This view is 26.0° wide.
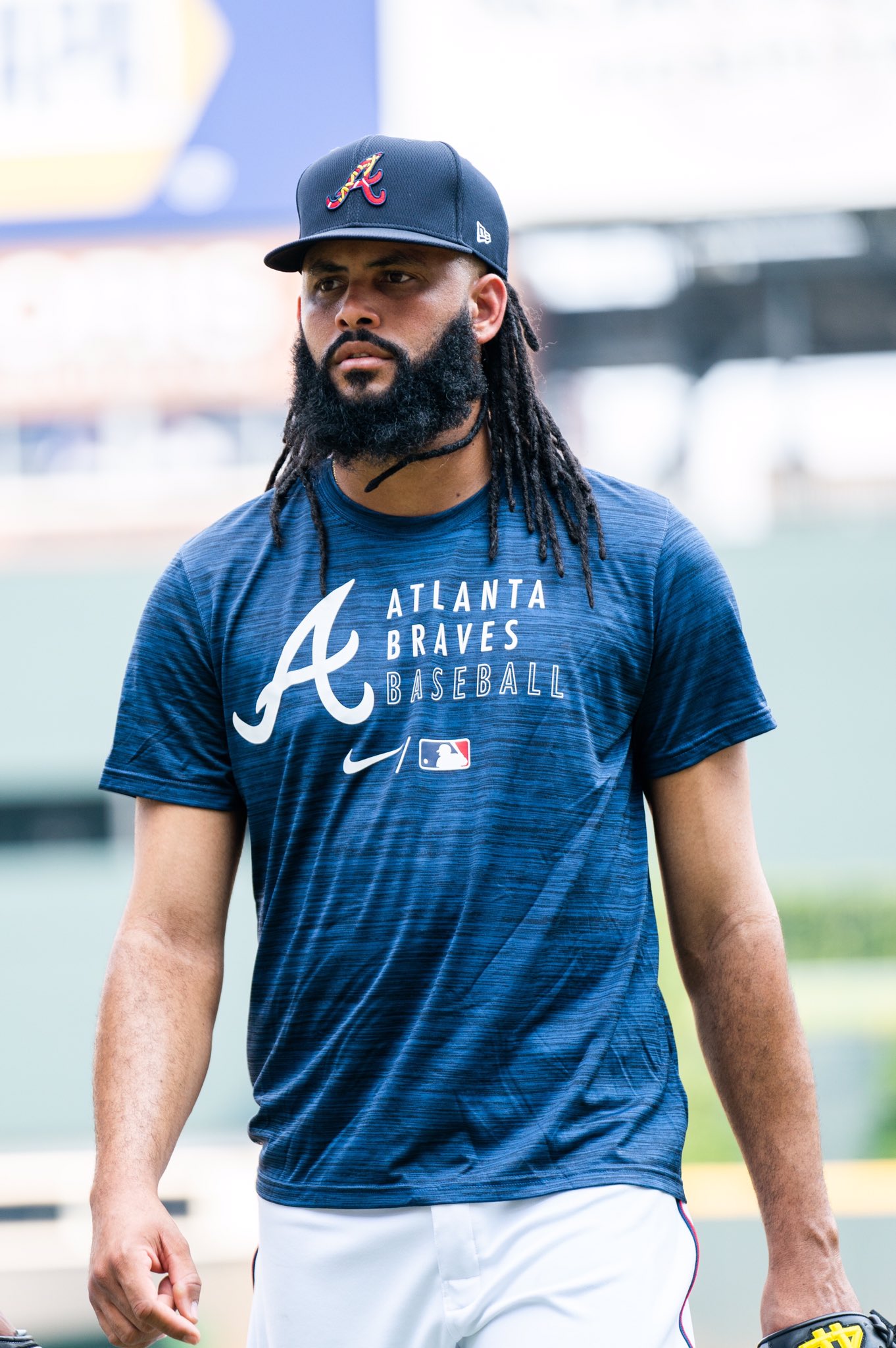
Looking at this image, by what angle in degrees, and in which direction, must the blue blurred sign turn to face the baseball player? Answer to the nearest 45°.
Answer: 0° — it already faces them

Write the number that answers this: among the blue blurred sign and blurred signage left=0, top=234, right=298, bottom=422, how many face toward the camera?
2

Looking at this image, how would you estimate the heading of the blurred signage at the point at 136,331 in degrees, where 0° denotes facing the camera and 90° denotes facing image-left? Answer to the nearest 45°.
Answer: approximately 0°

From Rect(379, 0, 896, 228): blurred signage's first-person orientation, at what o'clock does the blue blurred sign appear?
The blue blurred sign is roughly at 3 o'clock from the blurred signage.

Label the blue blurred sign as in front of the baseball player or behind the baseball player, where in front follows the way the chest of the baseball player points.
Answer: behind

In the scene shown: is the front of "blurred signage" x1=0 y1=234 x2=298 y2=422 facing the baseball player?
yes

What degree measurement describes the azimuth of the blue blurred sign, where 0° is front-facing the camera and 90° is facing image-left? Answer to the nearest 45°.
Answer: approximately 0°

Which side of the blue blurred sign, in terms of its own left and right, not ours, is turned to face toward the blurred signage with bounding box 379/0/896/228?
left

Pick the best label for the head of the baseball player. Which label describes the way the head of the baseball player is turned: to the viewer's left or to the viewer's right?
to the viewer's left

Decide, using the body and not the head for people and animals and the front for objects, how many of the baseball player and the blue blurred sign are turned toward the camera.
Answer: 2
